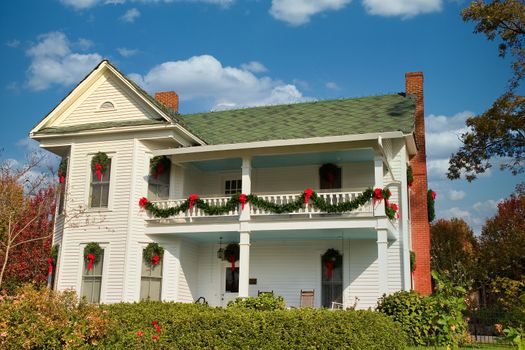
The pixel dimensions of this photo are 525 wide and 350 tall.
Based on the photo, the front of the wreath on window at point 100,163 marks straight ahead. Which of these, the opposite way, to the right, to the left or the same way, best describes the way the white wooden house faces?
the same way

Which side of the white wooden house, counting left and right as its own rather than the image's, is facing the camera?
front

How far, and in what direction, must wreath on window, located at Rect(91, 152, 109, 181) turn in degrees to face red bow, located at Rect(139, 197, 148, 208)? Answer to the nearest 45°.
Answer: approximately 45° to its left

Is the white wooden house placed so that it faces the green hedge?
yes

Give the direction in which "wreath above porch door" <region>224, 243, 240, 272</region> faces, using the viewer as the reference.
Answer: facing the viewer

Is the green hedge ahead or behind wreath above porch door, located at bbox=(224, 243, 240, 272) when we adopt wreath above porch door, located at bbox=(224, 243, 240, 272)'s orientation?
ahead

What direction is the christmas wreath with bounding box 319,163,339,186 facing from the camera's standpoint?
toward the camera

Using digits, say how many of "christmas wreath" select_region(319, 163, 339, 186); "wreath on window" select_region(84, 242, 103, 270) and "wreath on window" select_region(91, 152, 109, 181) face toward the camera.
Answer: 3

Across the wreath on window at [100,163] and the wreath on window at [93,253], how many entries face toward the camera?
2

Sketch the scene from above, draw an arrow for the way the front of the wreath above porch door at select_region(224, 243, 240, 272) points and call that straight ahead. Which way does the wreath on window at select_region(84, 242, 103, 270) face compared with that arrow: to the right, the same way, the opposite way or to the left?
the same way

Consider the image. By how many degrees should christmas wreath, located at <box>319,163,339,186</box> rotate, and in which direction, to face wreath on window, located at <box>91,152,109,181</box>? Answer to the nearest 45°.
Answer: approximately 90° to its right

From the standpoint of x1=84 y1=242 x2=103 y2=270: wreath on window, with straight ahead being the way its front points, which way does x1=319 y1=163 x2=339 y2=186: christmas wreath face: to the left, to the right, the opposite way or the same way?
the same way

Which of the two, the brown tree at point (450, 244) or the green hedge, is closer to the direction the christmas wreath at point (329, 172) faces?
the green hedge

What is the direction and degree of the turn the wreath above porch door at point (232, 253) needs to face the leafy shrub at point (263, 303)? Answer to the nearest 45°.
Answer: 0° — it already faces it

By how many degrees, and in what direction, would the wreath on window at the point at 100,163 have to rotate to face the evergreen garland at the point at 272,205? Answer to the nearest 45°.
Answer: approximately 45° to its left

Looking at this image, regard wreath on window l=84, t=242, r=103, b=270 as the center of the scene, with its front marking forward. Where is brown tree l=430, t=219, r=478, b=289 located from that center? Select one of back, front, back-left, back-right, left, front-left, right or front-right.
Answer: back-left

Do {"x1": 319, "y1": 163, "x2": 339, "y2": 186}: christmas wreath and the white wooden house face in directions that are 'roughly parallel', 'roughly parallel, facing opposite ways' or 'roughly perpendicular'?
roughly parallel
